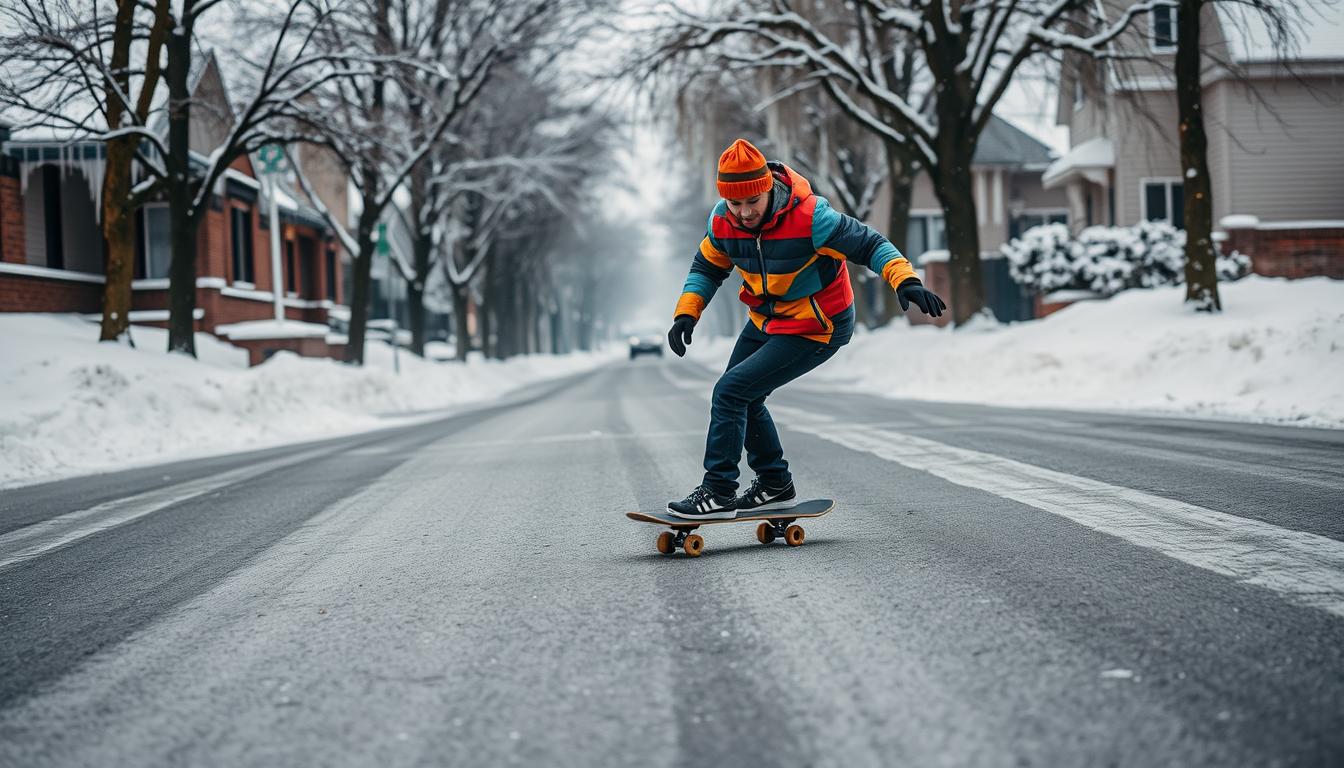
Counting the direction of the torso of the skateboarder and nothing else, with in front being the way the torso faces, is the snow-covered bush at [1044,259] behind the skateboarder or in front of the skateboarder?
behind

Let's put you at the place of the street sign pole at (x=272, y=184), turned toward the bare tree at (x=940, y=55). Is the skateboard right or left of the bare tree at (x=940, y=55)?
right

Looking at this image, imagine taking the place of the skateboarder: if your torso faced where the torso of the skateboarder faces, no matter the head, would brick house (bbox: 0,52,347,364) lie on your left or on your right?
on your right

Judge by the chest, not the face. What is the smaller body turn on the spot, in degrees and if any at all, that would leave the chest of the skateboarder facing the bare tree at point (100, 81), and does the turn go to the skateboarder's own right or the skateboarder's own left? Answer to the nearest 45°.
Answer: approximately 90° to the skateboarder's own right

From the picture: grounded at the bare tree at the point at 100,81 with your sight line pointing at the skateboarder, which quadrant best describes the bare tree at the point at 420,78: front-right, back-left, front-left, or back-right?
back-left

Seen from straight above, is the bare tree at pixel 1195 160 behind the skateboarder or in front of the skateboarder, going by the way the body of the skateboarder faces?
behind

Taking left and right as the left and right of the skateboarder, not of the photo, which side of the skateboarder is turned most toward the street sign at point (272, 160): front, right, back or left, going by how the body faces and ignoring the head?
right

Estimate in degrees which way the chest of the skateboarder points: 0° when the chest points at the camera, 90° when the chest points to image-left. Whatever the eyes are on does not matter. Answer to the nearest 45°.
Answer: approximately 45°
